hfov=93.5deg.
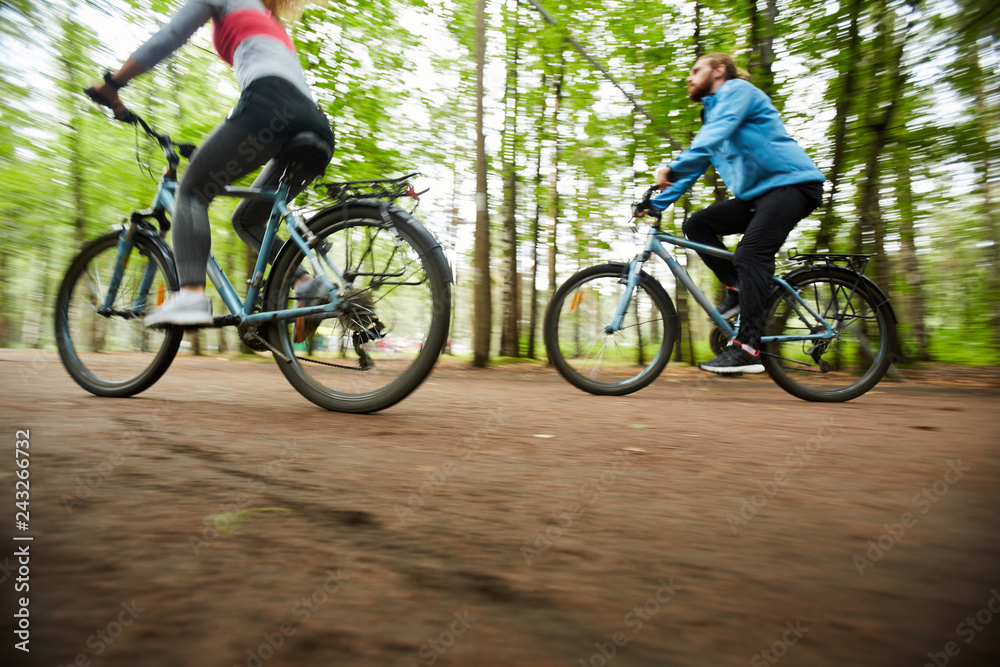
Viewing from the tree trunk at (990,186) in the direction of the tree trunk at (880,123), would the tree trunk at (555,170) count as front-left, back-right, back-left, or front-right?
front-right

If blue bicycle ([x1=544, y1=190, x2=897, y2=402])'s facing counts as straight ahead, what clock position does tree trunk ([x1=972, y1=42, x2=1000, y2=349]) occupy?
The tree trunk is roughly at 4 o'clock from the blue bicycle.

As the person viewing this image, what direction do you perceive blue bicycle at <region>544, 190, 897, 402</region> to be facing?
facing to the left of the viewer

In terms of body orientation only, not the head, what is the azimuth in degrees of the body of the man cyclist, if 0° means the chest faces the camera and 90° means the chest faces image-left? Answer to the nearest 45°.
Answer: approximately 90°

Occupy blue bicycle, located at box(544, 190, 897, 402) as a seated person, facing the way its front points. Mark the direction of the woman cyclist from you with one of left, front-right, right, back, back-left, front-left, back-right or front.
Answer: front-left

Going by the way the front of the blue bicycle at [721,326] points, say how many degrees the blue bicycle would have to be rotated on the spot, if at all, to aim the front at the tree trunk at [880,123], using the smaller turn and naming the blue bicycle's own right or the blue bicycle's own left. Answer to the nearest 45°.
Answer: approximately 135° to the blue bicycle's own right

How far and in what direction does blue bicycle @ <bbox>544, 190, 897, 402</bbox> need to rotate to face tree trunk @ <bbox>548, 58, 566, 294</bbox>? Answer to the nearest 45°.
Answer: approximately 45° to its right

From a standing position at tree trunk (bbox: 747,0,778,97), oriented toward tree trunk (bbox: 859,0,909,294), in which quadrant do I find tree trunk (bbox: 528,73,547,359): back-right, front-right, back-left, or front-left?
back-left

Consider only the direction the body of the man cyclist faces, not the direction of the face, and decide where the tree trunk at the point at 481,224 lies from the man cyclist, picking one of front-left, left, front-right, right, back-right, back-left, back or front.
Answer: front-right

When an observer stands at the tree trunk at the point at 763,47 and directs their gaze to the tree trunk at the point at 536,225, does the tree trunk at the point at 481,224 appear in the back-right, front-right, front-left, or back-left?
front-left

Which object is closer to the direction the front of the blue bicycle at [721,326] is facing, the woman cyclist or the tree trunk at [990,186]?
the woman cyclist

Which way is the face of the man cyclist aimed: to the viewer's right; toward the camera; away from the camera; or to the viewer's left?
to the viewer's left

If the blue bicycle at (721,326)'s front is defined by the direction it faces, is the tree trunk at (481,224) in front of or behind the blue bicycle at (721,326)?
in front

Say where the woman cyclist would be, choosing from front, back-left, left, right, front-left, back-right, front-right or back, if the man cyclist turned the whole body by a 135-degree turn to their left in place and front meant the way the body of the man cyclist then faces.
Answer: right

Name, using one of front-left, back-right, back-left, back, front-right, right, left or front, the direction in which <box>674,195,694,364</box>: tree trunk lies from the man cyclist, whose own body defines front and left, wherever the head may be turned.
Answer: right
